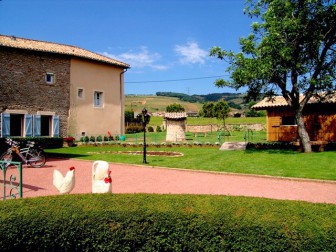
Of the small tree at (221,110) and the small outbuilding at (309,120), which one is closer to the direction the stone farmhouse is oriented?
the small outbuilding

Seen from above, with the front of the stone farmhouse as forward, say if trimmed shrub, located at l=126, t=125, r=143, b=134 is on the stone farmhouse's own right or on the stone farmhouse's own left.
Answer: on the stone farmhouse's own left

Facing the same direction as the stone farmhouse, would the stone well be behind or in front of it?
in front

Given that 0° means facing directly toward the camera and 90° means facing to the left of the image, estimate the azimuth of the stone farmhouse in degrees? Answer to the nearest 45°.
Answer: approximately 315°

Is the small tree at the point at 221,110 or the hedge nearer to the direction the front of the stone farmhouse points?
the hedge

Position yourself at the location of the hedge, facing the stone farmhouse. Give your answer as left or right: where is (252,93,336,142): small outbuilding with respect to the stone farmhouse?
right

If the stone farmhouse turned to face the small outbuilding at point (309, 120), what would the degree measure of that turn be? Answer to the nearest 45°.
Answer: approximately 45° to its left

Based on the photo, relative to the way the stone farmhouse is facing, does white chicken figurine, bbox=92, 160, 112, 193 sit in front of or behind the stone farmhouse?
in front

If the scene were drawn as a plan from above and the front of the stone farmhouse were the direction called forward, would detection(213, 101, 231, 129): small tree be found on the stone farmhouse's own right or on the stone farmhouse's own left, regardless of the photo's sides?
on the stone farmhouse's own left

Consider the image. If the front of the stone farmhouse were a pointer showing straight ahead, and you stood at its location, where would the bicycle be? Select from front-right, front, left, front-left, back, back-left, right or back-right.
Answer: front-right

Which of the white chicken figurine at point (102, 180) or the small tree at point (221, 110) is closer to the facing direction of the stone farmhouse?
the white chicken figurine

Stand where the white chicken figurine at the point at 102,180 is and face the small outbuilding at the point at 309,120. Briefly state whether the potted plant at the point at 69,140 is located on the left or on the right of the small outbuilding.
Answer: left

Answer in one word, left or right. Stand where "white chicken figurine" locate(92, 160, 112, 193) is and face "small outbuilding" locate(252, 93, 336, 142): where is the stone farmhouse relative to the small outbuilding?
left
